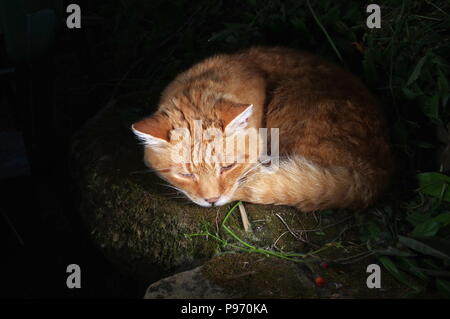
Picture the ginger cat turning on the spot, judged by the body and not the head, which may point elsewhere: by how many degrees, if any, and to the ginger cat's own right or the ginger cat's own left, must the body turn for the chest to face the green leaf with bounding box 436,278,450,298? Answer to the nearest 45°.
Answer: approximately 90° to the ginger cat's own left

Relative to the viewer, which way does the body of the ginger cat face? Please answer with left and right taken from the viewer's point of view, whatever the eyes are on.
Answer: facing the viewer and to the left of the viewer
